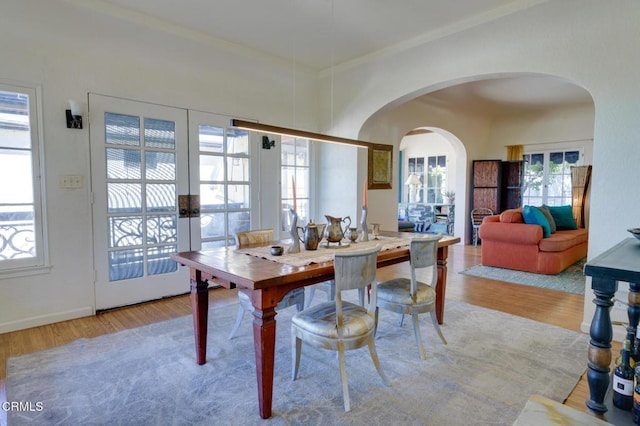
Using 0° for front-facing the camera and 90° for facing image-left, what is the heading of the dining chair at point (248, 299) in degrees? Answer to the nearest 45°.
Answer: approximately 315°

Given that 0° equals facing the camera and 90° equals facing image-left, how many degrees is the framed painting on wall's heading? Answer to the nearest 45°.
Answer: approximately 45°

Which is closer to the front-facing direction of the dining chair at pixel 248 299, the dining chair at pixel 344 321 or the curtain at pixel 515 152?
the dining chair

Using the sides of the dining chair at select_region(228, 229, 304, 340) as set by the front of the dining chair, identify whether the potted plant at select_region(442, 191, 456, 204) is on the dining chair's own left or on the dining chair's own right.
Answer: on the dining chair's own left

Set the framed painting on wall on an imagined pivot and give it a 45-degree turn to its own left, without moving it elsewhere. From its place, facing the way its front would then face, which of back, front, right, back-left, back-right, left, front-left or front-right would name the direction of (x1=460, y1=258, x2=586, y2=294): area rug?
front-right
